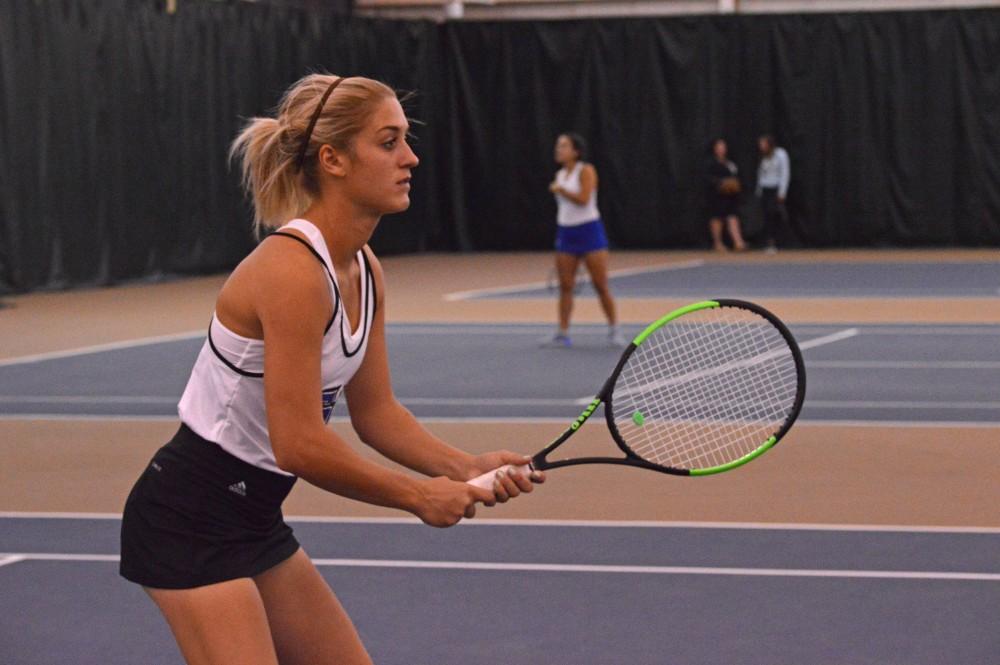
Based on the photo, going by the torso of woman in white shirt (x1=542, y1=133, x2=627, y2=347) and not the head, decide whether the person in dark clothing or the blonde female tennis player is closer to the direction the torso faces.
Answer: the blonde female tennis player

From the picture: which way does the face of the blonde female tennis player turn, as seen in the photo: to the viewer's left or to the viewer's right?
to the viewer's right

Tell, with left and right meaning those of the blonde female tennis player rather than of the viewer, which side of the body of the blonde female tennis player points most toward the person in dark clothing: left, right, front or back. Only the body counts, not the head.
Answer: left

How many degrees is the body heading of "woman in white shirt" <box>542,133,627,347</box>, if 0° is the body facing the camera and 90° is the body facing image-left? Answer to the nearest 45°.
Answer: approximately 45°

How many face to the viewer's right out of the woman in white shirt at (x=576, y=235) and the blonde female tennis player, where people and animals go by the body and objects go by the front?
1

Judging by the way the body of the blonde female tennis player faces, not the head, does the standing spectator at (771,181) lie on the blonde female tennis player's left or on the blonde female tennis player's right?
on the blonde female tennis player's left

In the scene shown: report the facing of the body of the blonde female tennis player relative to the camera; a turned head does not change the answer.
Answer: to the viewer's right
